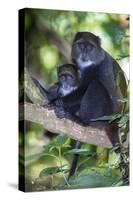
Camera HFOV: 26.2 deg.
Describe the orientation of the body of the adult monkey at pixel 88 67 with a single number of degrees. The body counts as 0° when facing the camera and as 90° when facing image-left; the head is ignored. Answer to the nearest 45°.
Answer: approximately 45°
